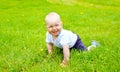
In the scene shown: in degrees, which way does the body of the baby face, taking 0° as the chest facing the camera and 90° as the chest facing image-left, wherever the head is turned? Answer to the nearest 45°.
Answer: approximately 45°
